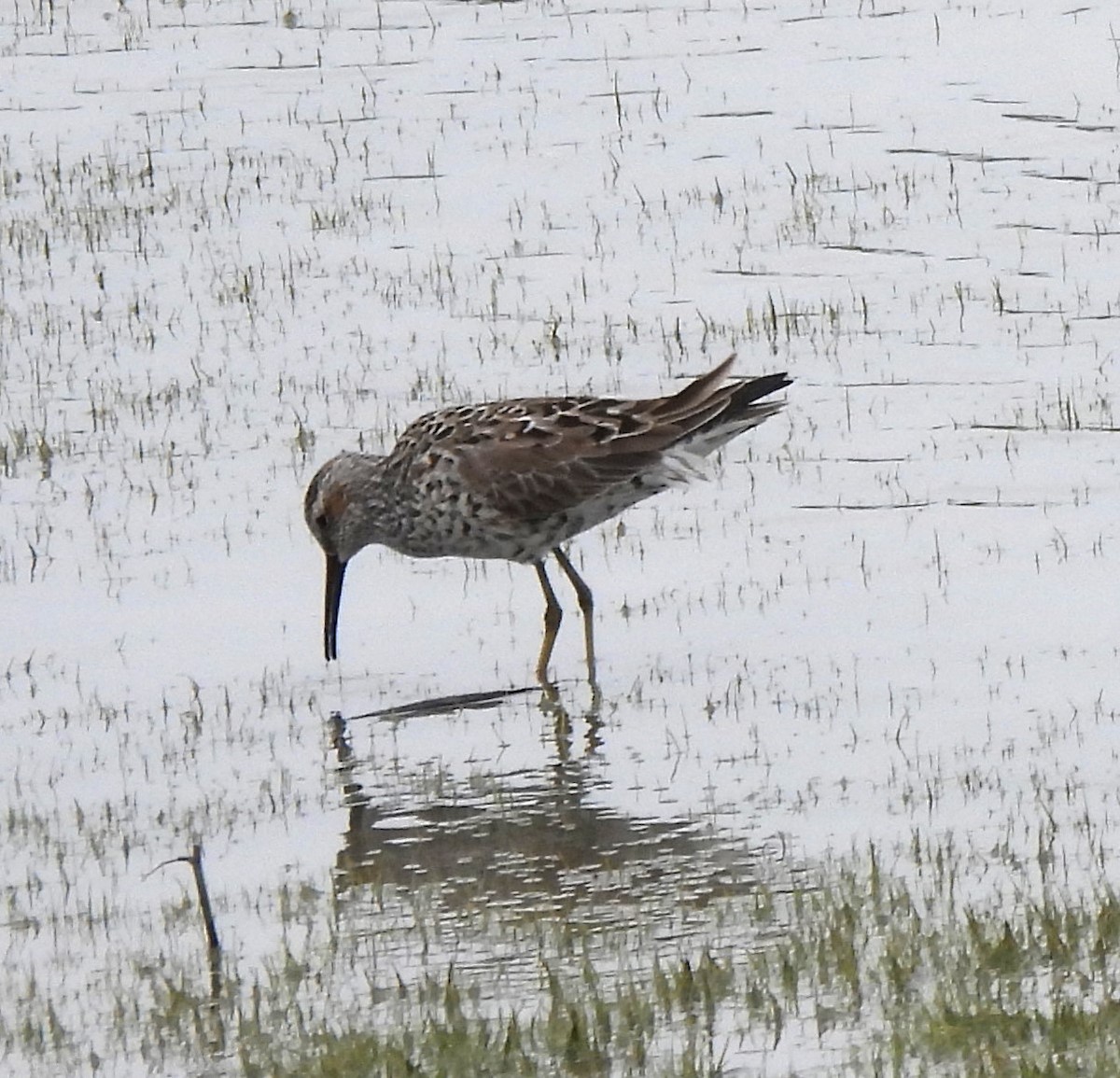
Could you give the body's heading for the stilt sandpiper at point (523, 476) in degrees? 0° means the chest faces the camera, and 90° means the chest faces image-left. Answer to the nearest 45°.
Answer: approximately 90°
